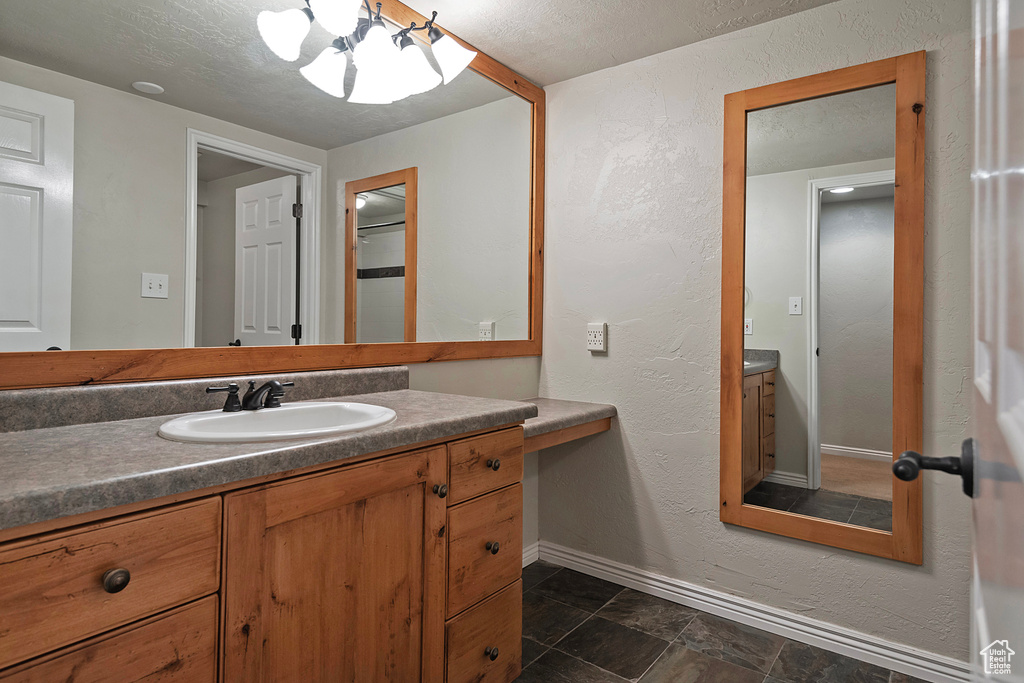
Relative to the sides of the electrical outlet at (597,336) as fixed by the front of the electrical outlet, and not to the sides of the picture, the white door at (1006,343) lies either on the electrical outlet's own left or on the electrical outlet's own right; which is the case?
on the electrical outlet's own left

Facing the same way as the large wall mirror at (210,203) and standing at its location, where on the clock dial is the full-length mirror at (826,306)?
The full-length mirror is roughly at 11 o'clock from the large wall mirror.

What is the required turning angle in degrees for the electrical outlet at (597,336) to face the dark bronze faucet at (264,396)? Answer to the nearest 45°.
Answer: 0° — it already faces it

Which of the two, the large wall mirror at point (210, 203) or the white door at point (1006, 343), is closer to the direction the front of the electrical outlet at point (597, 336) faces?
the large wall mirror

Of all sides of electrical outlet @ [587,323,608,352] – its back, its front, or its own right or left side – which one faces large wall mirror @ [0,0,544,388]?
front

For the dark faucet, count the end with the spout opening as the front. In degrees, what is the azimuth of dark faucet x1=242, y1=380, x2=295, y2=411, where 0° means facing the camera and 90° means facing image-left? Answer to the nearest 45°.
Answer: approximately 315°

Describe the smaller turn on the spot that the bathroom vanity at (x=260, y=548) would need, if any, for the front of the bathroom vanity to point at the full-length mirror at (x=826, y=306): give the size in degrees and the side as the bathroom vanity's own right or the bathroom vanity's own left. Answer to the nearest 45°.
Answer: approximately 45° to the bathroom vanity's own left

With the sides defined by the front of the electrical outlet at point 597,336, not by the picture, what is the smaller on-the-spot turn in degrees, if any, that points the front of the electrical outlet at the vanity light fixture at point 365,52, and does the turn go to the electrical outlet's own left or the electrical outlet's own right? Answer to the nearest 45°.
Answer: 0° — it already faces it
